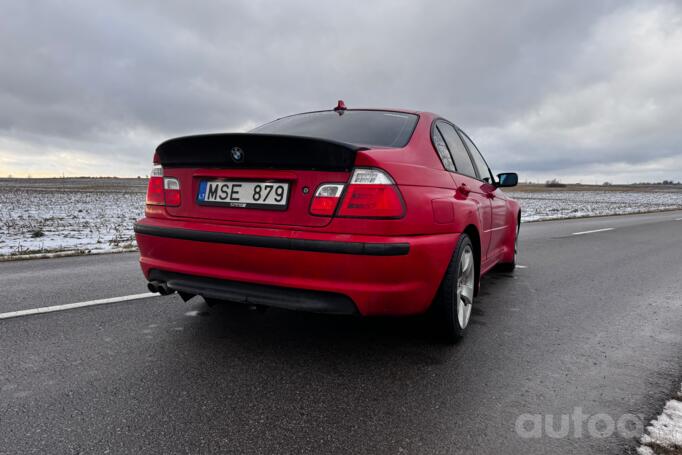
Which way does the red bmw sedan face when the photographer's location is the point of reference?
facing away from the viewer and to the right of the viewer
